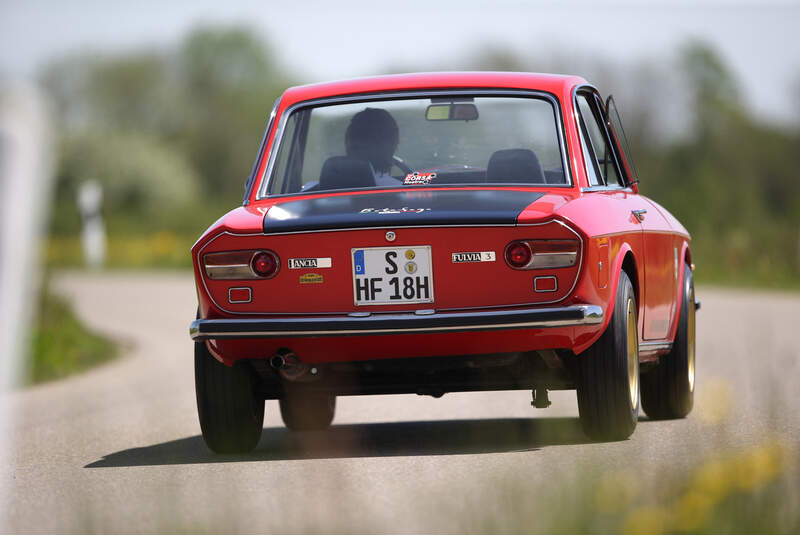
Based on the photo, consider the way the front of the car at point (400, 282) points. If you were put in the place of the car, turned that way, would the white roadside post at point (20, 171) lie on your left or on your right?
on your left

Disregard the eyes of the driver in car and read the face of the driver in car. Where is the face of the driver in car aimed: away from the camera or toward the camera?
away from the camera

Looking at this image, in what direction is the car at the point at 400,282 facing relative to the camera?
away from the camera
